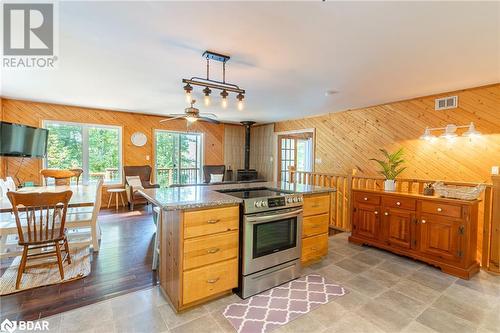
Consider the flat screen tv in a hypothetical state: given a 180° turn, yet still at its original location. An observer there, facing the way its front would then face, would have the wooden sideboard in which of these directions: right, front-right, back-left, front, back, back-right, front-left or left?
back

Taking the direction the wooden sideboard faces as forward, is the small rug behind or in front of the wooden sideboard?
in front

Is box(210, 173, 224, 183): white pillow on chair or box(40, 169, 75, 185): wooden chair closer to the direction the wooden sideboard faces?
the wooden chair

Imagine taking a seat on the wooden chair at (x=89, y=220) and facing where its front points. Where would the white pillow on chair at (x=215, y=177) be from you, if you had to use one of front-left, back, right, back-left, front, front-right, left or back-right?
back-right

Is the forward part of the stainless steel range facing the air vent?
no

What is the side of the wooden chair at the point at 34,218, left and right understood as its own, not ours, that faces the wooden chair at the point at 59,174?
front

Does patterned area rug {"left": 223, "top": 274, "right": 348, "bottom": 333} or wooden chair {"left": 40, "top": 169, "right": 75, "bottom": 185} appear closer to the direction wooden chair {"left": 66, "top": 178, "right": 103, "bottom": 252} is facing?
the wooden chair

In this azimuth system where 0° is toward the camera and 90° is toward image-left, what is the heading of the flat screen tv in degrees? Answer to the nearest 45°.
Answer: approximately 315°

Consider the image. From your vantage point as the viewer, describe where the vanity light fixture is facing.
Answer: facing the viewer and to the left of the viewer

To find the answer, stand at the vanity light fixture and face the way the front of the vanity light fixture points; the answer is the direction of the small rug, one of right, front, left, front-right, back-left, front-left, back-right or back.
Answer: front

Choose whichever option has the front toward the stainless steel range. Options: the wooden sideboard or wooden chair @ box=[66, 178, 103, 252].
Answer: the wooden sideboard

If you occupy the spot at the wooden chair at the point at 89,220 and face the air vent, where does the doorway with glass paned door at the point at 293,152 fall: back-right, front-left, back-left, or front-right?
front-left

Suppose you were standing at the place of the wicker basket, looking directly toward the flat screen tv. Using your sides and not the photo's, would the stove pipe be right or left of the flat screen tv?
right

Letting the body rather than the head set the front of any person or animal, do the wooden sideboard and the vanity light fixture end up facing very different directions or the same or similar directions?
same or similar directions

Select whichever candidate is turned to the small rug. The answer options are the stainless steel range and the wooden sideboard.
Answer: the wooden sideboard

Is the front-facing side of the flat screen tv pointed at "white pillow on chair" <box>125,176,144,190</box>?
no

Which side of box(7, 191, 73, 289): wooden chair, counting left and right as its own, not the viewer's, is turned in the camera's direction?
back

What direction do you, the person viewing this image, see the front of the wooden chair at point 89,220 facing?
facing to the left of the viewer
